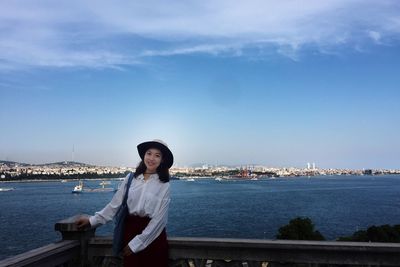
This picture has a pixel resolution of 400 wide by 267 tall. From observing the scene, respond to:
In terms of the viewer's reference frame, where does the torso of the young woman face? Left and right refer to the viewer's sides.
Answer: facing the viewer and to the left of the viewer

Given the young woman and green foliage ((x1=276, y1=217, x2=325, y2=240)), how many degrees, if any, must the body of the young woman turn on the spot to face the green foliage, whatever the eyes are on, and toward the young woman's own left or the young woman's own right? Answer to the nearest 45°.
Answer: approximately 180°
